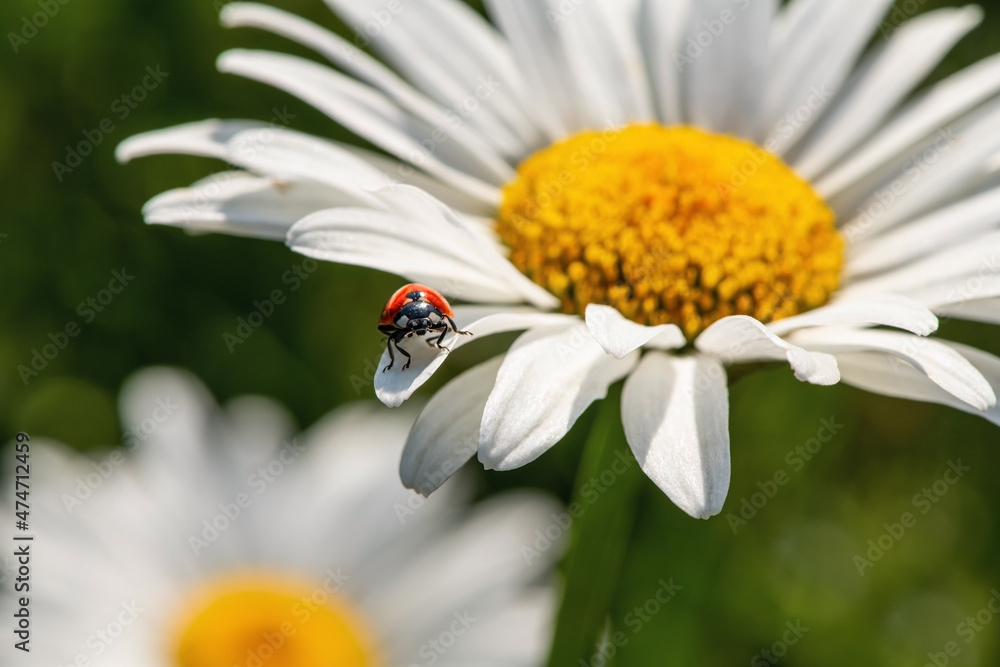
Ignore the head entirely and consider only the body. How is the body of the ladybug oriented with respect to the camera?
toward the camera
